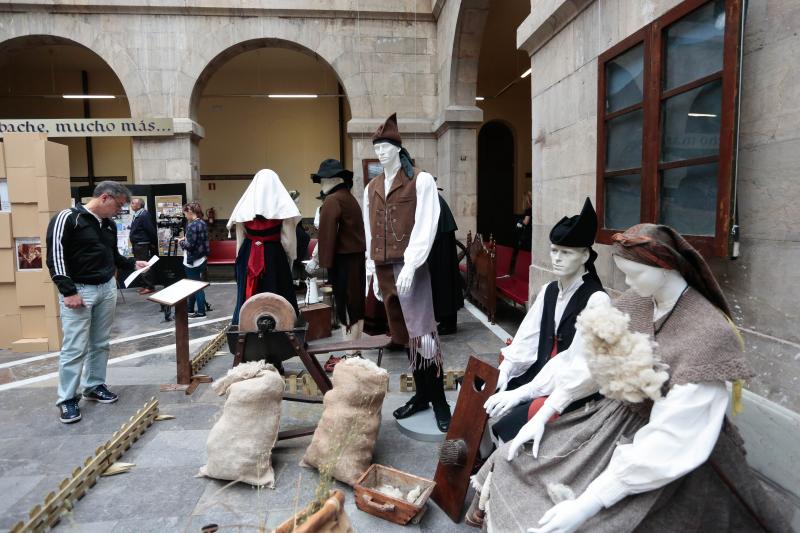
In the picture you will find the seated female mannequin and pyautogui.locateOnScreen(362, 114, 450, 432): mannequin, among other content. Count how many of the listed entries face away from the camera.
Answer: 0

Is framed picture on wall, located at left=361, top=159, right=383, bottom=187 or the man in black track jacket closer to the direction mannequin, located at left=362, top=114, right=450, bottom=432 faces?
the man in black track jacket

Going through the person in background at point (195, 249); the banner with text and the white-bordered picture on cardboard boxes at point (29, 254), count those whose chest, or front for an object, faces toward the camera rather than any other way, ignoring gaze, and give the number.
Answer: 2

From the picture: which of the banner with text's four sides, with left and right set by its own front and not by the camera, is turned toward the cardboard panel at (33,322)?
front

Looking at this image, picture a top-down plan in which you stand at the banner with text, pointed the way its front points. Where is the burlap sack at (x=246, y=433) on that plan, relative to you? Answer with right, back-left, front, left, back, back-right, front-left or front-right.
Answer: front

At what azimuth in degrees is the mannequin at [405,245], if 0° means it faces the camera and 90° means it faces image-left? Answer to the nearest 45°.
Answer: approximately 45°

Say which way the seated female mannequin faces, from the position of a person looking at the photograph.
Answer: facing the viewer and to the left of the viewer

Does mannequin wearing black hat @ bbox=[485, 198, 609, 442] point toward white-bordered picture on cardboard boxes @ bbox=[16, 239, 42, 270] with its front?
no

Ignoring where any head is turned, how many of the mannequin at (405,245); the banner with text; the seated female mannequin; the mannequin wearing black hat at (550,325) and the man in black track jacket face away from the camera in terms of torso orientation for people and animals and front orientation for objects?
0

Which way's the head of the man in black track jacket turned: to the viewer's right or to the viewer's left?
to the viewer's right

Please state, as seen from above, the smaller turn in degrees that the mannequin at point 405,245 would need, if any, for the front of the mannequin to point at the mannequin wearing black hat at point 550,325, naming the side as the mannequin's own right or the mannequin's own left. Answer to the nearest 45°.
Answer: approximately 90° to the mannequin's own left
